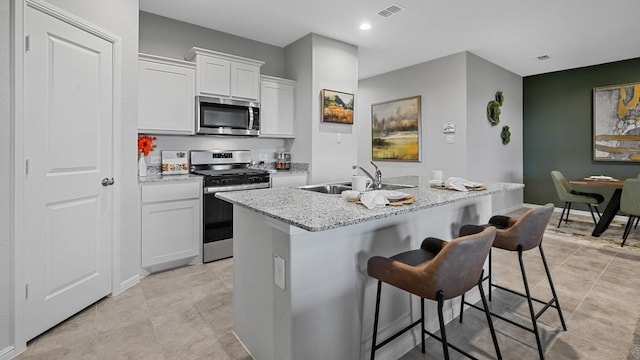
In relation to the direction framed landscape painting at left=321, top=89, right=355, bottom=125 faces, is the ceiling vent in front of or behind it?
in front

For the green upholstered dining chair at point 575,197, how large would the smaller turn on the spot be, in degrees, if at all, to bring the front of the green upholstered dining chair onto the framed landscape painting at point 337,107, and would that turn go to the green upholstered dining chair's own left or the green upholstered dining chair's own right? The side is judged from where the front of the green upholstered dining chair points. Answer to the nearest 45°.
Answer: approximately 135° to the green upholstered dining chair's own right

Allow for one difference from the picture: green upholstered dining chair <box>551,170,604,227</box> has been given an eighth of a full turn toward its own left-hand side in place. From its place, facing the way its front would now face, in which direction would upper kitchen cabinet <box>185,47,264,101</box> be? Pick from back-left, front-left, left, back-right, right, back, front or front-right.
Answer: back

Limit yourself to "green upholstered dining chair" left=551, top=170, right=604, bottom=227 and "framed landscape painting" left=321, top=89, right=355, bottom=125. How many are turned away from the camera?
0

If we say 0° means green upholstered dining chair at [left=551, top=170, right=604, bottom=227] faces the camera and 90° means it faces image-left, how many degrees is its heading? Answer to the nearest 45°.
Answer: approximately 270°

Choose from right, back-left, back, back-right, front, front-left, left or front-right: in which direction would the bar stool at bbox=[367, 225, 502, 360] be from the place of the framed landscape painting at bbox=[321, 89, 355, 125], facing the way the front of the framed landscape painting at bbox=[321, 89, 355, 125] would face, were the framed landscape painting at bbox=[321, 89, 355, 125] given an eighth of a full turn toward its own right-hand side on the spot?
front

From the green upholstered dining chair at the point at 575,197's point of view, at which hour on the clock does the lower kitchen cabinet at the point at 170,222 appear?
The lower kitchen cabinet is roughly at 4 o'clock from the green upholstered dining chair.

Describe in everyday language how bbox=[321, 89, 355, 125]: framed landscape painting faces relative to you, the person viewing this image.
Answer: facing the viewer and to the right of the viewer

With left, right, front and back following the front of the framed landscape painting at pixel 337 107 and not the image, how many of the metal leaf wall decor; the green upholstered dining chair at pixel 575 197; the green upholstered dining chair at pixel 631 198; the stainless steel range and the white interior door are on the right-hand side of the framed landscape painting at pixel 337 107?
2

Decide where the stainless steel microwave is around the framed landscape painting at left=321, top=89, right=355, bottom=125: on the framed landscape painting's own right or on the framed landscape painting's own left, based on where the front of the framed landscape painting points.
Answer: on the framed landscape painting's own right

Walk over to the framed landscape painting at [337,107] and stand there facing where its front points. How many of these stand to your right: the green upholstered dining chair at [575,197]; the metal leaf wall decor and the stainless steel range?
1

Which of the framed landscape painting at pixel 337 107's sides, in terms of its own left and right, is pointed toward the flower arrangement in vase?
right

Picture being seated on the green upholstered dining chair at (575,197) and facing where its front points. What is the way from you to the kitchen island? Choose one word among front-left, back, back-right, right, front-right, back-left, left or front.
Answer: right
